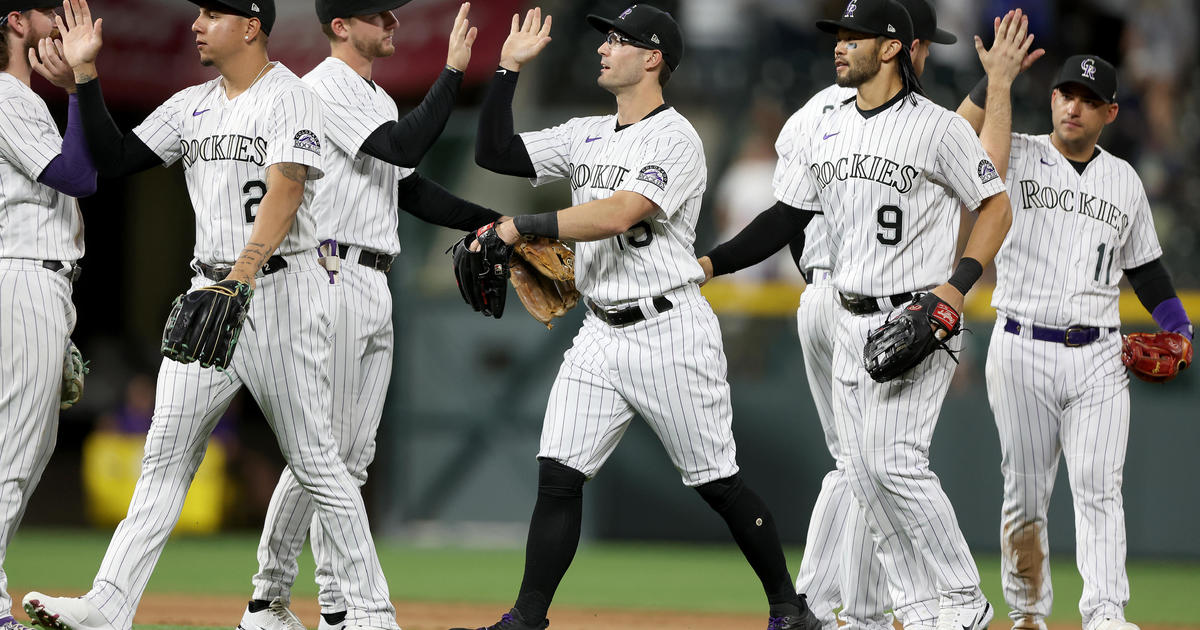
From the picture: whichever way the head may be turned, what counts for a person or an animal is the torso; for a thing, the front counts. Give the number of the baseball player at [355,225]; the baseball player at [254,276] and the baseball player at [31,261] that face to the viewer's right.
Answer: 2

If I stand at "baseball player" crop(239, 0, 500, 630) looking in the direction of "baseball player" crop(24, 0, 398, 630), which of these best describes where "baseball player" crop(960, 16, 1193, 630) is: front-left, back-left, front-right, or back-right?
back-left

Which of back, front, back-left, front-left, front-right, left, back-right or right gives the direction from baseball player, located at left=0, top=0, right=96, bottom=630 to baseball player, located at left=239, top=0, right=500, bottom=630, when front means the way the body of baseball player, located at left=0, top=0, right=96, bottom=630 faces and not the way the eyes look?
front

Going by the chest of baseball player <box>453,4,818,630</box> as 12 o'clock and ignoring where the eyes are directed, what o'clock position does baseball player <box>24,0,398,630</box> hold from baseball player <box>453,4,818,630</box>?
baseball player <box>24,0,398,630</box> is roughly at 1 o'clock from baseball player <box>453,4,818,630</box>.

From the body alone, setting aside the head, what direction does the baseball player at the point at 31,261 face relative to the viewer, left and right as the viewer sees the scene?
facing to the right of the viewer

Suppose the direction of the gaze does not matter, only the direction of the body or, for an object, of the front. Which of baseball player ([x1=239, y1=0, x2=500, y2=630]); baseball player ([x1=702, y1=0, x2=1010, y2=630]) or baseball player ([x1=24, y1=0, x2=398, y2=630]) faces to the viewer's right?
baseball player ([x1=239, y1=0, x2=500, y2=630])

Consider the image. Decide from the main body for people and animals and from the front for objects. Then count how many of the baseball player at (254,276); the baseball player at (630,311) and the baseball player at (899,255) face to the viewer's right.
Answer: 0

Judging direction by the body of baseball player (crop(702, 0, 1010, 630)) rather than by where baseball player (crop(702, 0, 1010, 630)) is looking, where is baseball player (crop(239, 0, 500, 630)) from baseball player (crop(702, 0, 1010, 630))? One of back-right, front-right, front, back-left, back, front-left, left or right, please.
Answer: front-right

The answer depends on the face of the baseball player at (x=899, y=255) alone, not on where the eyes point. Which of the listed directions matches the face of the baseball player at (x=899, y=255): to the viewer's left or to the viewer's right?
to the viewer's left

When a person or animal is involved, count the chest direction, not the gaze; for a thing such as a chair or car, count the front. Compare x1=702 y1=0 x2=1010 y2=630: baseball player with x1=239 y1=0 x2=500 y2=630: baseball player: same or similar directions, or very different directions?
very different directions

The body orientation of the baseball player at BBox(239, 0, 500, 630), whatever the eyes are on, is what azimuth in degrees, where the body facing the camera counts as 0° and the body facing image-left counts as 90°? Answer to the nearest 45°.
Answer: approximately 270°

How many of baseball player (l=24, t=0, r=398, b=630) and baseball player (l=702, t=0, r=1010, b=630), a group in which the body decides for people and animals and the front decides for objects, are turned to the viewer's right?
0

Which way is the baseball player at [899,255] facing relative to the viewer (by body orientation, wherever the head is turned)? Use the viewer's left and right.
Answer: facing the viewer and to the left of the viewer

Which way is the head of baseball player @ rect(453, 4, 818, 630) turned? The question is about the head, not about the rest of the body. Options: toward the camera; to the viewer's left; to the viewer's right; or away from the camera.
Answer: to the viewer's left
